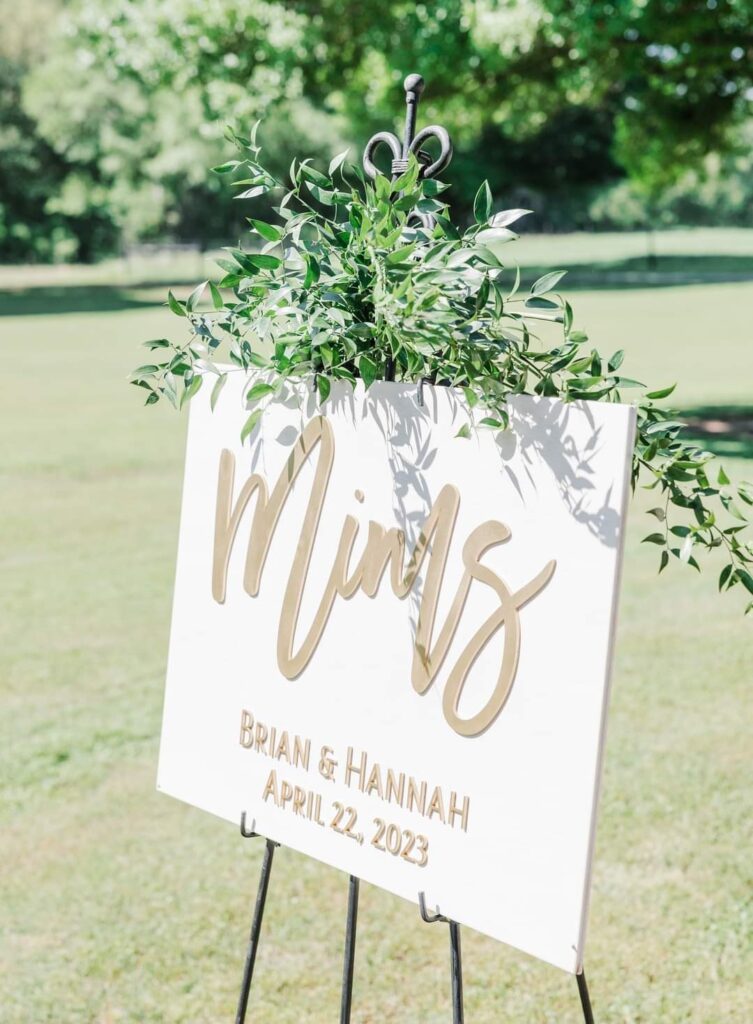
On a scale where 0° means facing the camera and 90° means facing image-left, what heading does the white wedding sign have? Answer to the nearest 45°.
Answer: approximately 45°

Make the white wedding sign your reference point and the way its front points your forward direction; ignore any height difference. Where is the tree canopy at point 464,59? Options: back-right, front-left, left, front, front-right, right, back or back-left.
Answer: back-right

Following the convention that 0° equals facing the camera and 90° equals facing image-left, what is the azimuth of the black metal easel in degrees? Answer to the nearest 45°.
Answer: approximately 45°

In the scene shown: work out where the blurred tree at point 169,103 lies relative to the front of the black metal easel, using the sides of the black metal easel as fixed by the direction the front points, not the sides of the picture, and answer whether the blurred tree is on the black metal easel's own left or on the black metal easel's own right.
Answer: on the black metal easel's own right

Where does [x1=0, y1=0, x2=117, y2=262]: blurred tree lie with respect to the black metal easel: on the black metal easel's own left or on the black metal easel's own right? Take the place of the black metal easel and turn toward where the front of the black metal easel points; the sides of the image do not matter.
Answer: on the black metal easel's own right

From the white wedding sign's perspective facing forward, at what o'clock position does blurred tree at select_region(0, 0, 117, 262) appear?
The blurred tree is roughly at 4 o'clock from the white wedding sign.

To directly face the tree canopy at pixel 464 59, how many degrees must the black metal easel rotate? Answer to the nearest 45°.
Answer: approximately 135° to its right
